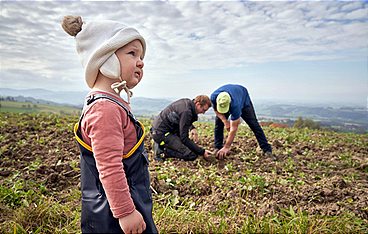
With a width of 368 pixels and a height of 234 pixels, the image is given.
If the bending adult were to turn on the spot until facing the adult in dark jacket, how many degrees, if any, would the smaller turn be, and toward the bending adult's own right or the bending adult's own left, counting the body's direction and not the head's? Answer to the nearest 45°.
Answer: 0° — they already face them

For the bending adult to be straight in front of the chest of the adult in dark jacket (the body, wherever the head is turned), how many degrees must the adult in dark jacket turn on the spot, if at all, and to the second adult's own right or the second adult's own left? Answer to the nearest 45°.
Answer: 0° — they already face them

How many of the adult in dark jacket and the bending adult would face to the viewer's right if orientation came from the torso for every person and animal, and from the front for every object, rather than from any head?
1

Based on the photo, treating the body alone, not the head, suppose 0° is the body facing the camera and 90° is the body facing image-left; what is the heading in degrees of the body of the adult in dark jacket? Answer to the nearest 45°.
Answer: approximately 270°

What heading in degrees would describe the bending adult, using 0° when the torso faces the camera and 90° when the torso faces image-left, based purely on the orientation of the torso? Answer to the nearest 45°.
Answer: approximately 45°
